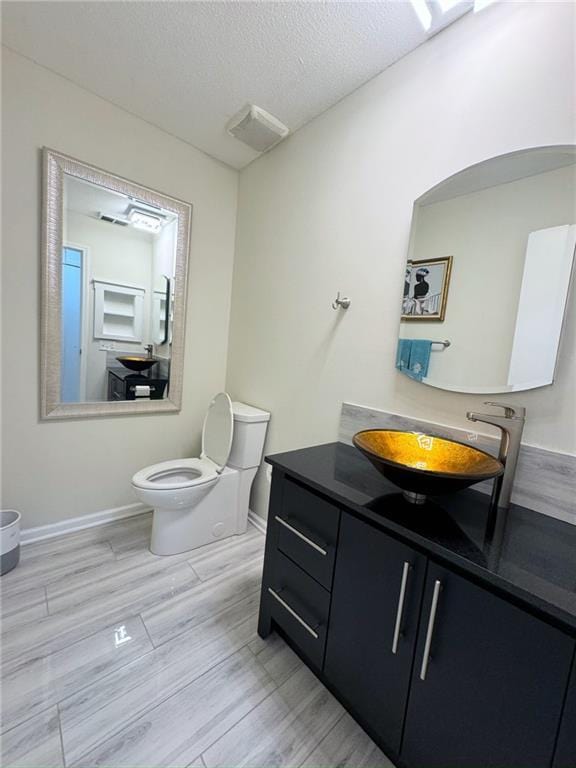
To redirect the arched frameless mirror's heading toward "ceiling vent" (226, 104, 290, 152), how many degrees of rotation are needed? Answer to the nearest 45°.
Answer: approximately 45° to its right

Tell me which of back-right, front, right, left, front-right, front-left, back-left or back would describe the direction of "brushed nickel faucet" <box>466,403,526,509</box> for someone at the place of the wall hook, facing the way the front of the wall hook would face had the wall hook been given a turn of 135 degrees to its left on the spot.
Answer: front-right

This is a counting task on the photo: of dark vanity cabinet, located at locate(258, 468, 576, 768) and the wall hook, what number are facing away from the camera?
0

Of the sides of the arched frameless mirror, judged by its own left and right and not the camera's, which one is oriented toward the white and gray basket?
front

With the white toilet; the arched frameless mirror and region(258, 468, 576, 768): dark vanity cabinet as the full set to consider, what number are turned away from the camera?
0

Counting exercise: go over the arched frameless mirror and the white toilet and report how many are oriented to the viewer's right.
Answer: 0

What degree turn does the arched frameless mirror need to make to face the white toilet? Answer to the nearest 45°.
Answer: approximately 45° to its right

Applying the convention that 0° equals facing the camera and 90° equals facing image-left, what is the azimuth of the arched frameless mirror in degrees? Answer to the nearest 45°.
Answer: approximately 45°

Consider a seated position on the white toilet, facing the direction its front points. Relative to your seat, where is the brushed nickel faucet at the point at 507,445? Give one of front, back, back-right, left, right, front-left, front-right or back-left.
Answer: left

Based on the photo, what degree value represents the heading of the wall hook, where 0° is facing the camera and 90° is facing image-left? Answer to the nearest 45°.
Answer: approximately 45°

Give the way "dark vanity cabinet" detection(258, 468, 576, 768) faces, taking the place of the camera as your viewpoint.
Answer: facing the viewer and to the left of the viewer
